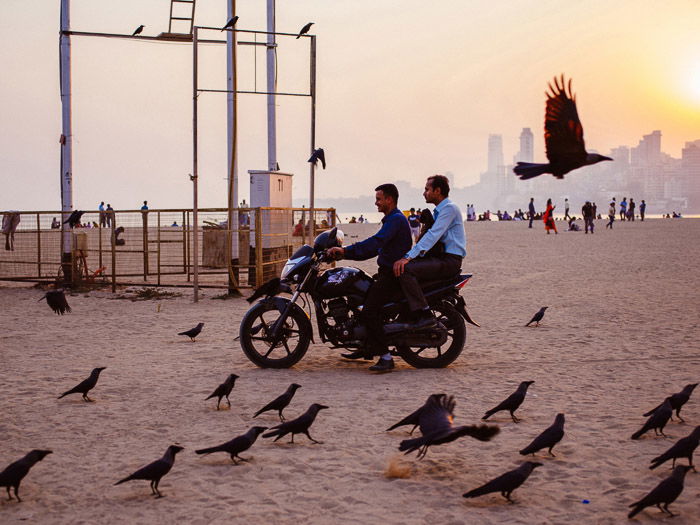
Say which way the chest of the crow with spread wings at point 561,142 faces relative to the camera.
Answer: to the viewer's right

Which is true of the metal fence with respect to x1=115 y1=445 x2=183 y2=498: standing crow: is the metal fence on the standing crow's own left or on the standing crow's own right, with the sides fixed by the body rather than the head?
on the standing crow's own left

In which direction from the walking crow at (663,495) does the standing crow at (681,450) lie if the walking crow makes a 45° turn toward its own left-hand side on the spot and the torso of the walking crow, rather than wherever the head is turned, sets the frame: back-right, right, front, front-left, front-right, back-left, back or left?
front-left

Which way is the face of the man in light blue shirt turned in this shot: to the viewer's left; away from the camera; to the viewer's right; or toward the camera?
to the viewer's left

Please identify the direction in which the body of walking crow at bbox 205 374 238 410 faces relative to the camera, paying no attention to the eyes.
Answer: to the viewer's right

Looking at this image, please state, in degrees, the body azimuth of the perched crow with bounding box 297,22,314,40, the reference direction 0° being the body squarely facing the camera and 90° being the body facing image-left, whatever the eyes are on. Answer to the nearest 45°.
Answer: approximately 270°

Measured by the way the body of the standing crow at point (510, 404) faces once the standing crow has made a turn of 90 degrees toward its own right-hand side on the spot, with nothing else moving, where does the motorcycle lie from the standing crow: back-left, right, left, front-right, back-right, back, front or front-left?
back-right

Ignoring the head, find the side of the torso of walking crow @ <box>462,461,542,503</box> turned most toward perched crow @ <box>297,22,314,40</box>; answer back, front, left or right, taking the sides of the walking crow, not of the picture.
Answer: left

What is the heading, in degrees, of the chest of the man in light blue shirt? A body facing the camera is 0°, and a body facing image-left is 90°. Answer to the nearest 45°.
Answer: approximately 90°

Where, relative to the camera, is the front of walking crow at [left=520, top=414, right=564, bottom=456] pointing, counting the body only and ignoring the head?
to the viewer's right
